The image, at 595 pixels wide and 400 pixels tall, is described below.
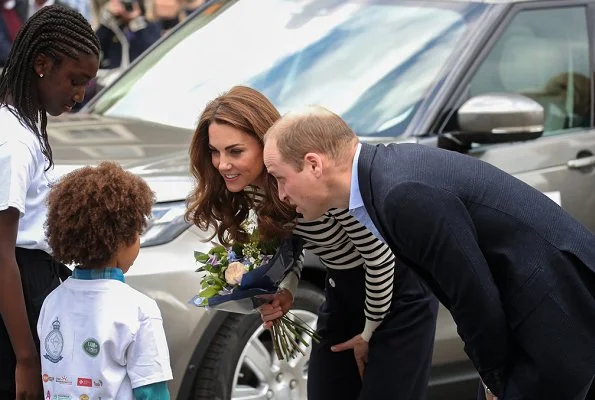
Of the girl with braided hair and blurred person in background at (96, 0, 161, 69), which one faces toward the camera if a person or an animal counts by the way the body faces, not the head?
the blurred person in background

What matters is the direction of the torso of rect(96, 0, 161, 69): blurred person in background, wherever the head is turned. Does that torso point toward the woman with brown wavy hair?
yes

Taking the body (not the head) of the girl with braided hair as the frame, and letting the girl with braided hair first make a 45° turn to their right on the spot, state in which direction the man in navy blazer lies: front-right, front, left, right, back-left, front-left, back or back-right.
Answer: front

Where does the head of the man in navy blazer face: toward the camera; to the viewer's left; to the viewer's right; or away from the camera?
to the viewer's left

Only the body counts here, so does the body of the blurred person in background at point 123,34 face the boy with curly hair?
yes

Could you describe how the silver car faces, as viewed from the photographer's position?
facing the viewer and to the left of the viewer

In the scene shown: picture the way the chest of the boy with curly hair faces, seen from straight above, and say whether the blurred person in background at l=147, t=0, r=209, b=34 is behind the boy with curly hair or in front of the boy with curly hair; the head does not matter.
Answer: in front

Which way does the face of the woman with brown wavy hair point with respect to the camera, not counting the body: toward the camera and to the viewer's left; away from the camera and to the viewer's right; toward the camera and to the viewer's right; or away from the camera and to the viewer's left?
toward the camera and to the viewer's left

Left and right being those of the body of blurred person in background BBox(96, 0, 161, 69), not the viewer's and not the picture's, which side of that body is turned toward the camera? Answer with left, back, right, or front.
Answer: front

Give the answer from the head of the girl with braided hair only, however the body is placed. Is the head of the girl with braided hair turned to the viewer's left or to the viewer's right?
to the viewer's right

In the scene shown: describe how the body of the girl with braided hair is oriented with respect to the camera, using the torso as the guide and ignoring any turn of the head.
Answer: to the viewer's right

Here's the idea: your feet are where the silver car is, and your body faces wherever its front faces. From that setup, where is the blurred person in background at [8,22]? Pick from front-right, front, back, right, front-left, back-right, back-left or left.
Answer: right

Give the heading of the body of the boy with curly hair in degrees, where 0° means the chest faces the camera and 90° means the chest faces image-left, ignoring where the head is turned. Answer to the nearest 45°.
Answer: approximately 225°
